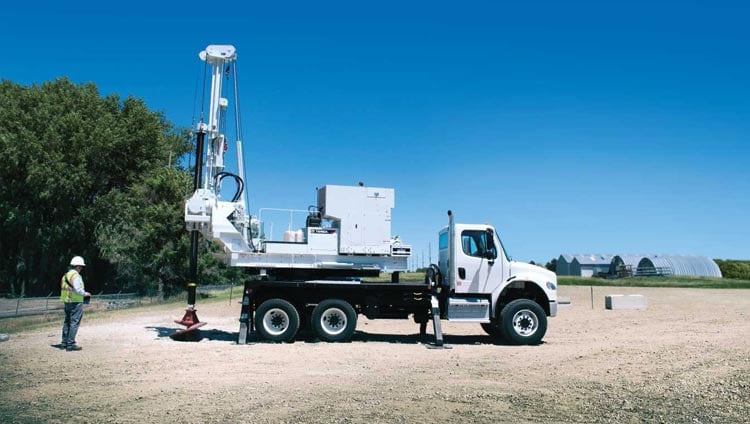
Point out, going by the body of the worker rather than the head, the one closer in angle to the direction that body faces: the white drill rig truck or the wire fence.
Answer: the white drill rig truck

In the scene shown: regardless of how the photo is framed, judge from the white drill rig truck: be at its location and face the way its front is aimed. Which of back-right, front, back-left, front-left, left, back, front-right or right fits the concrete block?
front-left

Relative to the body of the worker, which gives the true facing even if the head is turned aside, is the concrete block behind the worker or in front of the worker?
in front

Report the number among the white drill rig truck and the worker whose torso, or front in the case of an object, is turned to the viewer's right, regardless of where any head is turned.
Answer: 2

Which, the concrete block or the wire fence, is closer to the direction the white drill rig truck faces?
the concrete block

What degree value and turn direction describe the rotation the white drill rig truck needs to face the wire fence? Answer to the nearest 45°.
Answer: approximately 135° to its left

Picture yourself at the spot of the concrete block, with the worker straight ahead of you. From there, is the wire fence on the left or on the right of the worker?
right

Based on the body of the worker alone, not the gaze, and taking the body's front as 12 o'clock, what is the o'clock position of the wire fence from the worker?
The wire fence is roughly at 9 o'clock from the worker.

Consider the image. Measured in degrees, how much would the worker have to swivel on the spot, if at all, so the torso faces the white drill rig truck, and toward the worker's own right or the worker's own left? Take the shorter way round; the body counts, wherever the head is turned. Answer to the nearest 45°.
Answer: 0° — they already face it

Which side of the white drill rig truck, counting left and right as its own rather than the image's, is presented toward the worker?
back

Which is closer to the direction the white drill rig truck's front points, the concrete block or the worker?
the concrete block

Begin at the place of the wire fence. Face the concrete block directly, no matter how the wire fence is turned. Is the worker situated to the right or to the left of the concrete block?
right

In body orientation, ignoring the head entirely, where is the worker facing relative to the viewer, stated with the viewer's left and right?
facing to the right of the viewer

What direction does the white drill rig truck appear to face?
to the viewer's right
